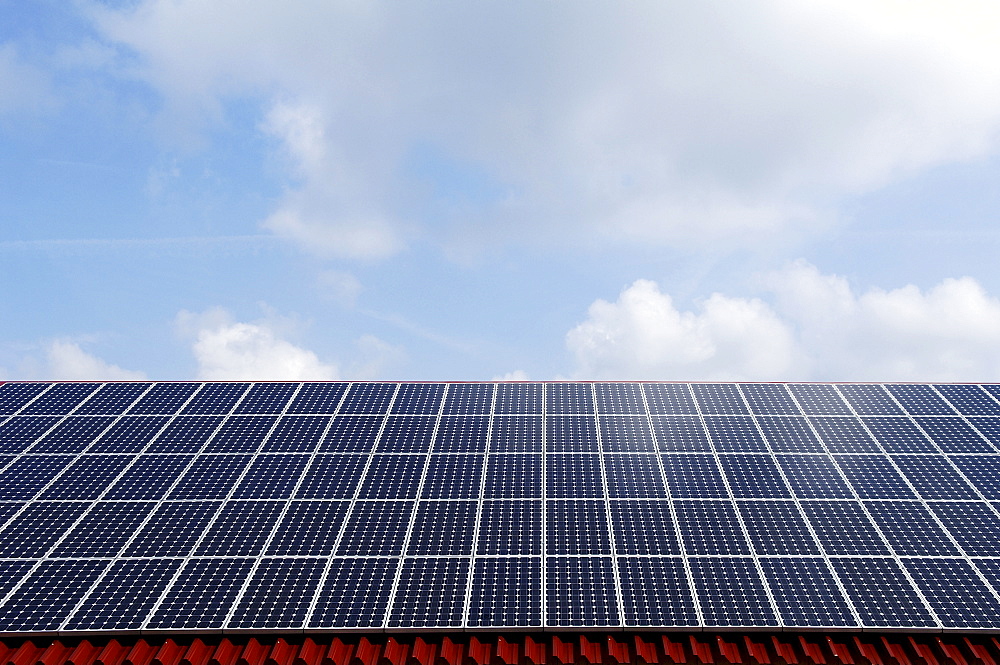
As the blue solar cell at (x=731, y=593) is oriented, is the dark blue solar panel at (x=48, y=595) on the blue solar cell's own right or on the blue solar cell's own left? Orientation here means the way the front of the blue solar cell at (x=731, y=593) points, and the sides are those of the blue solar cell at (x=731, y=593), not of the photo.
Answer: on the blue solar cell's own right

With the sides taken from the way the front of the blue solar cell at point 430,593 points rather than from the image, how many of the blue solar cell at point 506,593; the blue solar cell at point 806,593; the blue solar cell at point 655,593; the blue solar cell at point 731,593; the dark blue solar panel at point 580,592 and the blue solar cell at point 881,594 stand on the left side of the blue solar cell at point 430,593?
6

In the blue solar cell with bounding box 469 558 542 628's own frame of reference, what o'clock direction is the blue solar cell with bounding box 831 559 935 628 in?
the blue solar cell with bounding box 831 559 935 628 is roughly at 9 o'clock from the blue solar cell with bounding box 469 558 542 628.

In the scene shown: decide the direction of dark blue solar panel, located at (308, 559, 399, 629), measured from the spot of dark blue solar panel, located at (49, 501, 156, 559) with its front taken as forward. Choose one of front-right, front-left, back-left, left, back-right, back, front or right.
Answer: front-left

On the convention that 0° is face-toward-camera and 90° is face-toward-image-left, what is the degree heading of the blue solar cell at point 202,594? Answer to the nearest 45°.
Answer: approximately 0°

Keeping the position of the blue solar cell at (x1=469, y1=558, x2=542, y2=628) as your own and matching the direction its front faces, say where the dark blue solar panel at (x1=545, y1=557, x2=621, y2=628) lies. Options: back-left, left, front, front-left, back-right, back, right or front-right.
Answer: left

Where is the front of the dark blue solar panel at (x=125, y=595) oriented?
toward the camera

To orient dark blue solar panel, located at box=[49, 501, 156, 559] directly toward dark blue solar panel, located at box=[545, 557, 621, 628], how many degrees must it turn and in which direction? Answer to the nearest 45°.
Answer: approximately 45° to its left

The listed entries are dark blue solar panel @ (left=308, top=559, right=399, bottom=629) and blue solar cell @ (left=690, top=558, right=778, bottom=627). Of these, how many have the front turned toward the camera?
2

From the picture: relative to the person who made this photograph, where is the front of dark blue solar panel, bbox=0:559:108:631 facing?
facing the viewer

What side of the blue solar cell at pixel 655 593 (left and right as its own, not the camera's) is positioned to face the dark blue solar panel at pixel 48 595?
right

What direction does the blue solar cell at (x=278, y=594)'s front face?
toward the camera

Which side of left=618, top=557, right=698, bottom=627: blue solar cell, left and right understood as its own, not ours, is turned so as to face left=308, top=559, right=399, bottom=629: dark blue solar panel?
right

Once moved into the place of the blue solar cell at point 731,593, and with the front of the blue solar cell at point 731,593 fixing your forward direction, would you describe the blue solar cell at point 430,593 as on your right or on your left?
on your right

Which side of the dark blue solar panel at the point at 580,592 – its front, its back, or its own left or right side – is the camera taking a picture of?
front

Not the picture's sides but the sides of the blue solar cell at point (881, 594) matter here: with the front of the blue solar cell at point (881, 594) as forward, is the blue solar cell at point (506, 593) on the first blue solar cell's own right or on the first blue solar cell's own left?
on the first blue solar cell's own right
